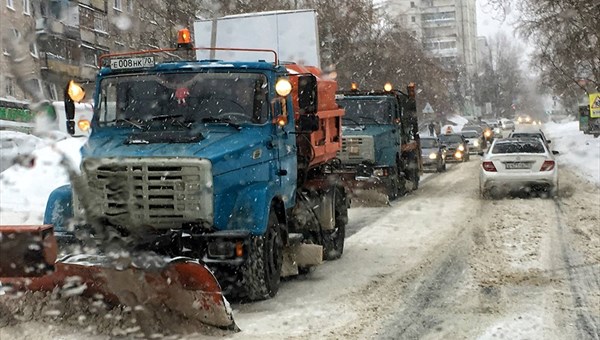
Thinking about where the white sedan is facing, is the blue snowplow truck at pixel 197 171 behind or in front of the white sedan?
behind

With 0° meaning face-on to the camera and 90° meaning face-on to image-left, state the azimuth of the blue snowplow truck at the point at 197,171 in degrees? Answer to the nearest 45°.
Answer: approximately 45°

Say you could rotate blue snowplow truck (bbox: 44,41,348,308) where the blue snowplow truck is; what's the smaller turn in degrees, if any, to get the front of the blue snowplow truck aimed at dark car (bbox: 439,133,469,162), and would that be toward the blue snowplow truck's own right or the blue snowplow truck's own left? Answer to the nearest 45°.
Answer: approximately 180°

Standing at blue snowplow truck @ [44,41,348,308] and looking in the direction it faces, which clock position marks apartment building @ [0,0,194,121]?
The apartment building is roughly at 4 o'clock from the blue snowplow truck.

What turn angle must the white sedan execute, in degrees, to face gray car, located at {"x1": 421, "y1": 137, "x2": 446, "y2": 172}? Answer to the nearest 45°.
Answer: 0° — it already faces it

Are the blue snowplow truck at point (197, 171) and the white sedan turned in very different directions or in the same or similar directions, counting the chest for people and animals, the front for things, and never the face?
very different directions

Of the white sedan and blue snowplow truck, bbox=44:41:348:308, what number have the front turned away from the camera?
1

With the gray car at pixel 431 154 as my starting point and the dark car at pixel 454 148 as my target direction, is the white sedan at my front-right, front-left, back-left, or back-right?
back-right

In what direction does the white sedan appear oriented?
away from the camera

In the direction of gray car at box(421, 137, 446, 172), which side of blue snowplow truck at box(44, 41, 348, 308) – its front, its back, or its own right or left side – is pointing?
back

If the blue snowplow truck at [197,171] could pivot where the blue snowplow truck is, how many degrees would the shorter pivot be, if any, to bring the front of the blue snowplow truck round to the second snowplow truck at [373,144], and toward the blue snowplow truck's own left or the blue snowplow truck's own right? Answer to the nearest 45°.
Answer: approximately 180°

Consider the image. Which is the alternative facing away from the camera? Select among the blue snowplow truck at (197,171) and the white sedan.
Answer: the white sedan
